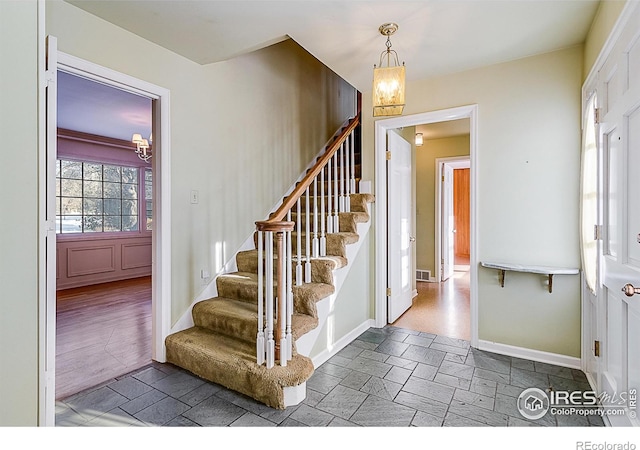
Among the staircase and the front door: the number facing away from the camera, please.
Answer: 0

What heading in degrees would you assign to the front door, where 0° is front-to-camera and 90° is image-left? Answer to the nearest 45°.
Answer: approximately 90°

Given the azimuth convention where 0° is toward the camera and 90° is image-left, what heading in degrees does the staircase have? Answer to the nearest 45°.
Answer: approximately 45°

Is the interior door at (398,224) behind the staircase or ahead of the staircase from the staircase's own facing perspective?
behind

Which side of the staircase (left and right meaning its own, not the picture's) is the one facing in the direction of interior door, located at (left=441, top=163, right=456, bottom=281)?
back

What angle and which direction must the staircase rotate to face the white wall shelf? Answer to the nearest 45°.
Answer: approximately 135° to its left

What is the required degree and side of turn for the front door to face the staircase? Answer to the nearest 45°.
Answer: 0° — it already faces it

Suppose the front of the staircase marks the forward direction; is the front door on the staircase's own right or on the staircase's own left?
on the staircase's own left

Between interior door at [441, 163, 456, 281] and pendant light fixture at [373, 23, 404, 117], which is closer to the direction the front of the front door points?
the pendant light fixture

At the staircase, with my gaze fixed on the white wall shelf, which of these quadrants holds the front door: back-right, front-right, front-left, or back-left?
front-right

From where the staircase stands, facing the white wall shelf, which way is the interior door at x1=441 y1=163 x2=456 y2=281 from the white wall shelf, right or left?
left
